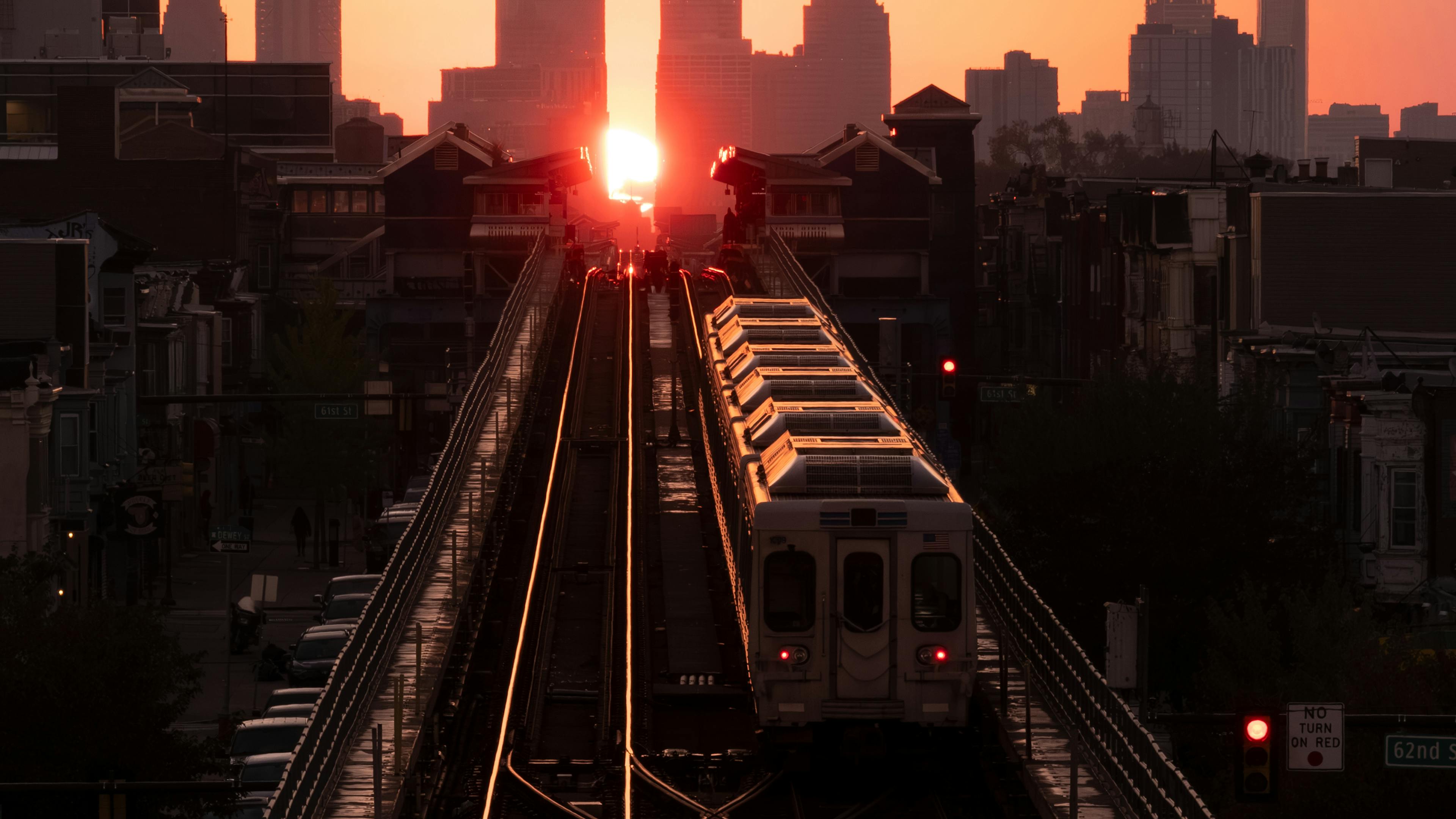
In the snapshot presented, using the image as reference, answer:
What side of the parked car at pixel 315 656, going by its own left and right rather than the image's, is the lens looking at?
front

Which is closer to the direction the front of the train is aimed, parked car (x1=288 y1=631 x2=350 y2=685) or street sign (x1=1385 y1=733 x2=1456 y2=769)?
the parked car

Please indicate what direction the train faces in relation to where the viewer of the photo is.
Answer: facing away from the viewer

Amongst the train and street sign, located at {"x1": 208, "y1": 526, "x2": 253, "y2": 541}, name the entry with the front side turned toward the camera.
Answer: the street sign

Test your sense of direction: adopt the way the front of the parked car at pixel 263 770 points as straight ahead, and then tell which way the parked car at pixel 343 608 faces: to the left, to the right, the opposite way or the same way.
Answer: the same way

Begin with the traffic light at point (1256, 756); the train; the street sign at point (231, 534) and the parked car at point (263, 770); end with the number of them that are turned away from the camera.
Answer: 1

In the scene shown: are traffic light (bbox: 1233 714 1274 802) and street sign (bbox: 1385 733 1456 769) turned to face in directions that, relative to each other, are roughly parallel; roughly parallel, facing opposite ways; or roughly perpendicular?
roughly parallel

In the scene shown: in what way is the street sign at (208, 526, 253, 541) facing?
toward the camera

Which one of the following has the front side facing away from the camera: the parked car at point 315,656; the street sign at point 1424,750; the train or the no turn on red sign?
the train
